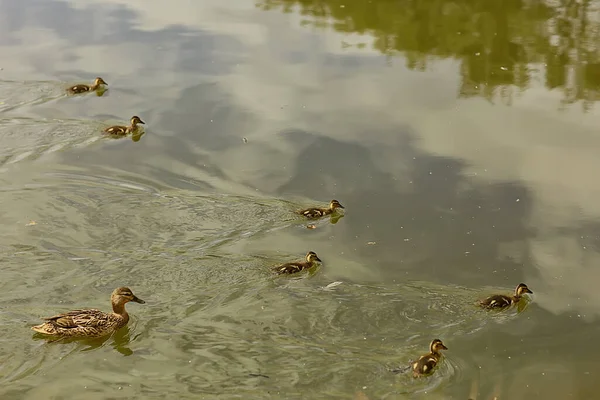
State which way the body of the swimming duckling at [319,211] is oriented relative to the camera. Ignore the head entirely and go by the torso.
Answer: to the viewer's right

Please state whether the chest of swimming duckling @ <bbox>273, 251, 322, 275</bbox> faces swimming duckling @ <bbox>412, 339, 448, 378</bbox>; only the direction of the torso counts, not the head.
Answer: no

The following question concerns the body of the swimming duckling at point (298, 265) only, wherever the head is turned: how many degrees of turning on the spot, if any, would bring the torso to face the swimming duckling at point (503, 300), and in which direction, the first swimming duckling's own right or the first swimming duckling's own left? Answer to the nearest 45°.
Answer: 0° — it already faces it

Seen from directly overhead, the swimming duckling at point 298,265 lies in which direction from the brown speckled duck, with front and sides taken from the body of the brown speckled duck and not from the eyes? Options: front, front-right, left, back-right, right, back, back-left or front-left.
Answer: front

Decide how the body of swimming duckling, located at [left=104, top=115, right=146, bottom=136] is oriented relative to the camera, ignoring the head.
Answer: to the viewer's right

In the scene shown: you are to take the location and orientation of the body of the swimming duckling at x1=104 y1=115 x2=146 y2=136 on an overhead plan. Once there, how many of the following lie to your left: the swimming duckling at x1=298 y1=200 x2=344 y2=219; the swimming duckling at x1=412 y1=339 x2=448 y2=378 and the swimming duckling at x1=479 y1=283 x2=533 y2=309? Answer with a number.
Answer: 0

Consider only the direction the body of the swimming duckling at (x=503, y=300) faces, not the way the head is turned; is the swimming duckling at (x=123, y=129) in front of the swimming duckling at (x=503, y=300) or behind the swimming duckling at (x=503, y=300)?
behind

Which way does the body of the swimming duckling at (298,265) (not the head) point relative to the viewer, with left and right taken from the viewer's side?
facing to the right of the viewer

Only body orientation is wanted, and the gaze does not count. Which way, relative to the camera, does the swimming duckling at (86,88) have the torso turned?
to the viewer's right

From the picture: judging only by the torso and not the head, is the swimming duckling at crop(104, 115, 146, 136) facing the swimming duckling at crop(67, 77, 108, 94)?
no

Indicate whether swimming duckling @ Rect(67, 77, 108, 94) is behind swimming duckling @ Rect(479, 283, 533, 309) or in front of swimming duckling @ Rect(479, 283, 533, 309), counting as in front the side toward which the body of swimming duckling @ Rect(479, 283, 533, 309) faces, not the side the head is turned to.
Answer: behind

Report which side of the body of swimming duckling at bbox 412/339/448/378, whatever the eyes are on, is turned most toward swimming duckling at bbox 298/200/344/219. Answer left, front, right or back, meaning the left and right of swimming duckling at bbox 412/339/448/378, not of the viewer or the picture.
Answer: left

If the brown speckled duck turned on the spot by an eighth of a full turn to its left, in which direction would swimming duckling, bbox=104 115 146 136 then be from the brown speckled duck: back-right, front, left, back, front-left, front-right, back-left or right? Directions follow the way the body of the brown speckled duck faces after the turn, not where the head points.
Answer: front-left

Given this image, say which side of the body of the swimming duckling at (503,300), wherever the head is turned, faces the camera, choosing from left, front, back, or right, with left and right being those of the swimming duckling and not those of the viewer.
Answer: right

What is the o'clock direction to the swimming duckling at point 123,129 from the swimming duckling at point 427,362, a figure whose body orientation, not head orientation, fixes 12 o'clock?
the swimming duckling at point 123,129 is roughly at 9 o'clock from the swimming duckling at point 427,362.

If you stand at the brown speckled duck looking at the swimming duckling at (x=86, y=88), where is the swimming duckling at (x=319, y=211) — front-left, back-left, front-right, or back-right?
front-right

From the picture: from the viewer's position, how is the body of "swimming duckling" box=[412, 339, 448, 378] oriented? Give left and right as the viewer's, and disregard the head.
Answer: facing away from the viewer and to the right of the viewer

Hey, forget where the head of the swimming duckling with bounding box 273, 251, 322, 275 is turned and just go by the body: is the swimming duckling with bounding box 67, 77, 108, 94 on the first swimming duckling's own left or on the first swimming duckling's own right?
on the first swimming duckling's own left

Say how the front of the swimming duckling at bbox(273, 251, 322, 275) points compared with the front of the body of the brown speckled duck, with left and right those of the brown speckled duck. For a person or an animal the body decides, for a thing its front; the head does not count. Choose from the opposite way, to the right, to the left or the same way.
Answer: the same way
